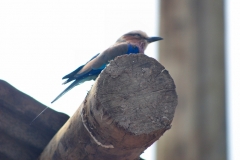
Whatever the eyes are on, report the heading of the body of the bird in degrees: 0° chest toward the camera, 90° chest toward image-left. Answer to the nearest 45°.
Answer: approximately 270°
